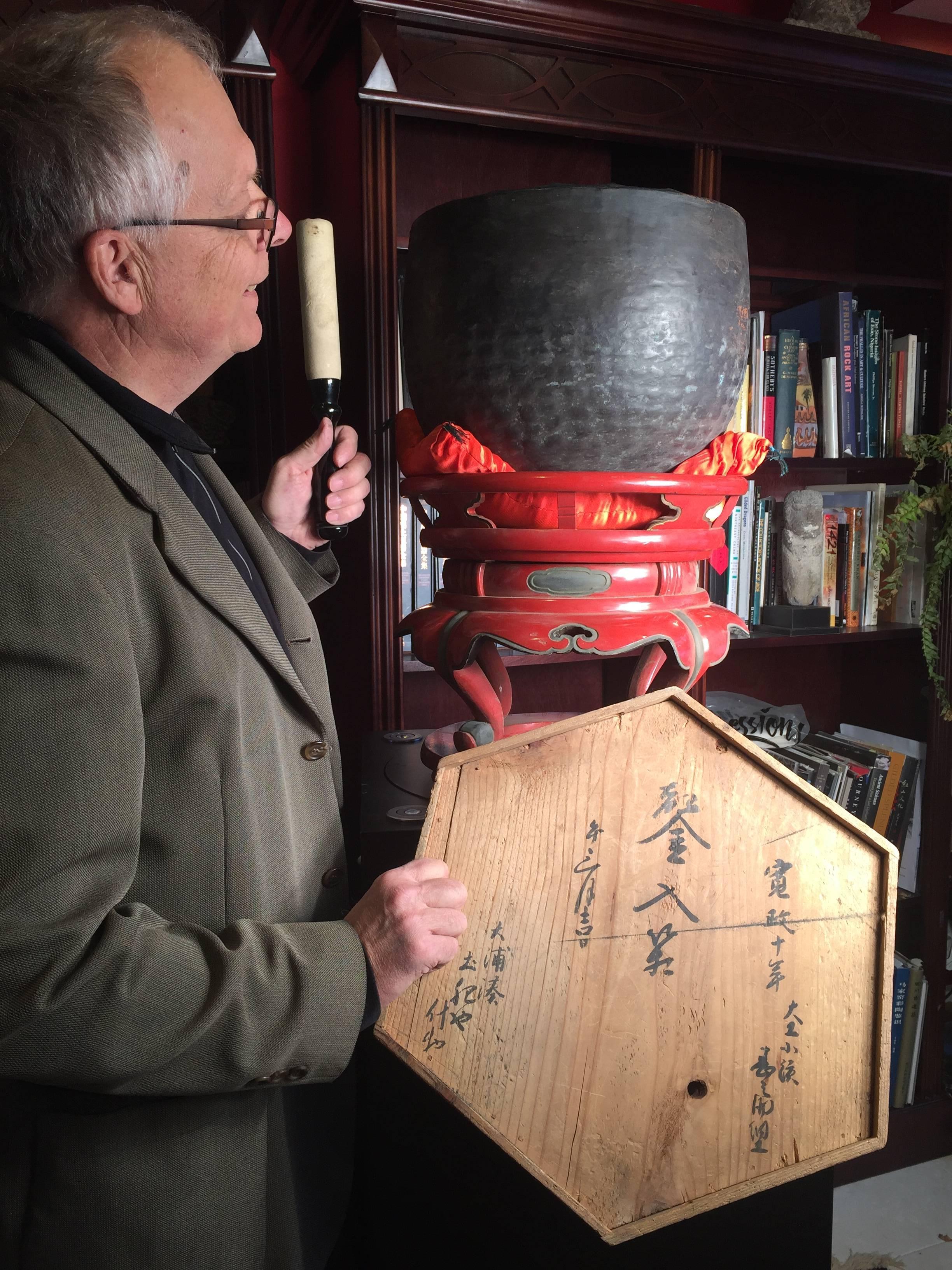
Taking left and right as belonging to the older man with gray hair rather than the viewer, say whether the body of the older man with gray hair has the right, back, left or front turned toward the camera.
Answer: right

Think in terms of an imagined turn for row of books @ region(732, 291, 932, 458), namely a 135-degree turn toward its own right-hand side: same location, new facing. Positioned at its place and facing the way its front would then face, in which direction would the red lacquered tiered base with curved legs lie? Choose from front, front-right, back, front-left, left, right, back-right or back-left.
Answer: back-left

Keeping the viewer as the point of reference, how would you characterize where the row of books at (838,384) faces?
facing the viewer

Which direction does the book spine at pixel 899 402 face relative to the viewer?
toward the camera

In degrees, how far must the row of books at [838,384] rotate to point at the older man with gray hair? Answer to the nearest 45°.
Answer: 0° — it already faces them

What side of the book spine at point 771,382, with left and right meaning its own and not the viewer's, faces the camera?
front

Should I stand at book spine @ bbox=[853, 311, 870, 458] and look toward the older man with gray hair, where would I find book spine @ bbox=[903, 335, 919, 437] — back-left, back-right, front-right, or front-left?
back-left

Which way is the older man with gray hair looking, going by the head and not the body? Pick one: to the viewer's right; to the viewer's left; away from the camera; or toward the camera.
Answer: to the viewer's right

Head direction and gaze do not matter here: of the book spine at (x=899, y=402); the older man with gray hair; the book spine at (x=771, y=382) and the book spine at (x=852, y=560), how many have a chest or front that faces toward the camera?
3
